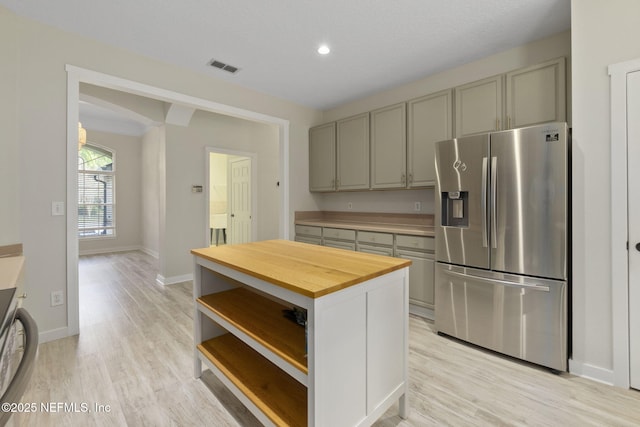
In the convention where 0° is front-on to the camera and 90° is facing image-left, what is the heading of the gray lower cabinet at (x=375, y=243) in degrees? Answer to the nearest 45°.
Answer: approximately 45°

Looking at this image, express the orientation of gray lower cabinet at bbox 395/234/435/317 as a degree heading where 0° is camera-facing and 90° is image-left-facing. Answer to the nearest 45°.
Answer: approximately 45°

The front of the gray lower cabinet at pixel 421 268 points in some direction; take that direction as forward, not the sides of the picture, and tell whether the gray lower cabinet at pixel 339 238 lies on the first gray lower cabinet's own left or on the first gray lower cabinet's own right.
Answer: on the first gray lower cabinet's own right

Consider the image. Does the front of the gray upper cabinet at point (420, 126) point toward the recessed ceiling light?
yes

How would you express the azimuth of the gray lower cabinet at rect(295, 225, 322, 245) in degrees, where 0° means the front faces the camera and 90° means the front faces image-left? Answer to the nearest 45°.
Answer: approximately 45°

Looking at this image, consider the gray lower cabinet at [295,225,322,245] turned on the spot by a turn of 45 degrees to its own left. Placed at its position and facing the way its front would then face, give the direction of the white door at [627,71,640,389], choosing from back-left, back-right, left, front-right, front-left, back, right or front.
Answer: front-left

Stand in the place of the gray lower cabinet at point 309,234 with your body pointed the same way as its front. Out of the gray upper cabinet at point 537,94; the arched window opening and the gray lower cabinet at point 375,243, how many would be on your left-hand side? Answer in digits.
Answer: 2

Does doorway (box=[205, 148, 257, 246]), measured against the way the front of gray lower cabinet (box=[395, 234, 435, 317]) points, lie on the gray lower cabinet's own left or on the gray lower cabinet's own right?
on the gray lower cabinet's own right

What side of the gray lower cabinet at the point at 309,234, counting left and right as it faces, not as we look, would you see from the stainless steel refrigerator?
left
